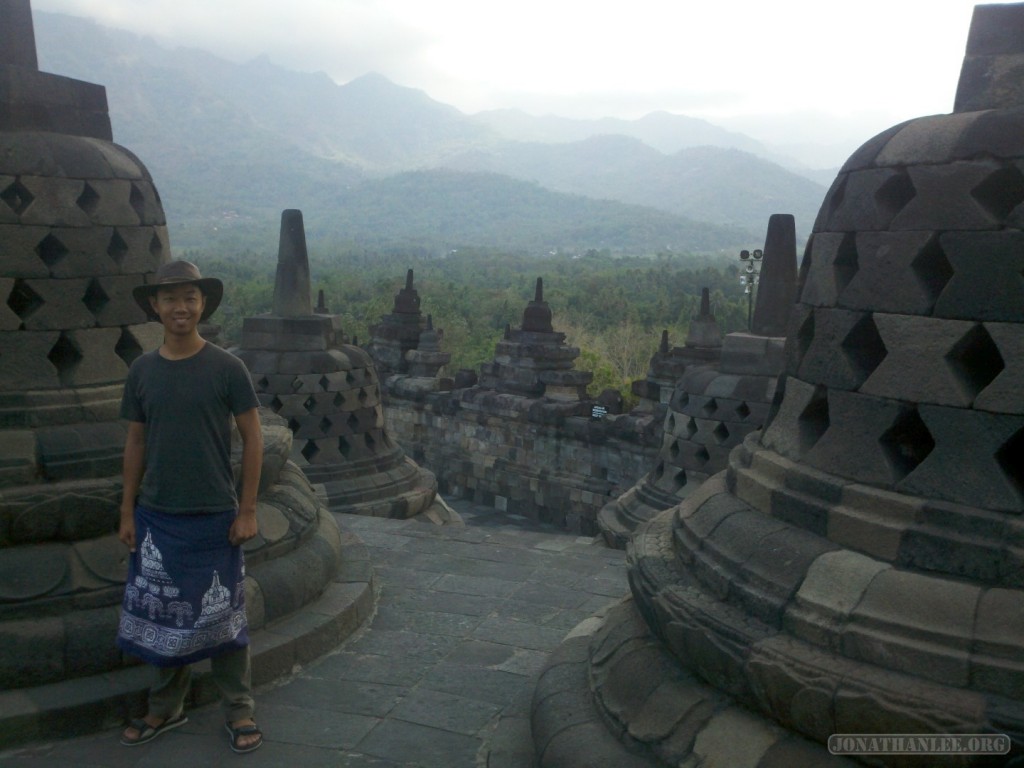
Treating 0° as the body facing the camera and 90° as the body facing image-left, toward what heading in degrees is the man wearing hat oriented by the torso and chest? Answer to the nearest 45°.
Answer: approximately 0°

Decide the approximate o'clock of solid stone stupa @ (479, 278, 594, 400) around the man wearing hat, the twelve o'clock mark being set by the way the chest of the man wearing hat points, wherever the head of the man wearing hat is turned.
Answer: The solid stone stupa is roughly at 7 o'clock from the man wearing hat.

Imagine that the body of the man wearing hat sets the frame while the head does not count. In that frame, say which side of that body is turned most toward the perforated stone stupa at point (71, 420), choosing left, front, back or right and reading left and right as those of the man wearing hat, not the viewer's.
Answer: back

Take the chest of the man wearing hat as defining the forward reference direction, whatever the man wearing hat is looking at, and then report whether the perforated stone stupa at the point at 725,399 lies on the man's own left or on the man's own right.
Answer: on the man's own left

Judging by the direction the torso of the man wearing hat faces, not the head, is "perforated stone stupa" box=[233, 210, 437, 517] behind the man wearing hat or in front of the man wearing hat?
behind

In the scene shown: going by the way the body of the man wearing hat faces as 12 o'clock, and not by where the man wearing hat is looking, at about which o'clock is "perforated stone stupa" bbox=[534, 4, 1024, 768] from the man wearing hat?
The perforated stone stupa is roughly at 10 o'clock from the man wearing hat.
